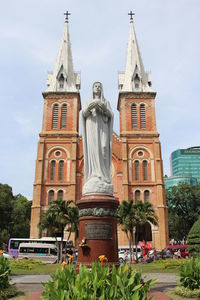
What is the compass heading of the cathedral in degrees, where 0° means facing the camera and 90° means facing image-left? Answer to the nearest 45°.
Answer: approximately 0°

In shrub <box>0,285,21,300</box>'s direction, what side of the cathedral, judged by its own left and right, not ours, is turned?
front

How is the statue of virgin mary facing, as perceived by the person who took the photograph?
facing the viewer

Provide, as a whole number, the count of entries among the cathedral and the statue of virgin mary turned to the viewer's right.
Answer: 0

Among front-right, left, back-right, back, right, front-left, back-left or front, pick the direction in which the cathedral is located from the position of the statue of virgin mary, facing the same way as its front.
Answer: back

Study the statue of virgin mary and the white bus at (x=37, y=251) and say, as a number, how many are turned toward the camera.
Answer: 1
